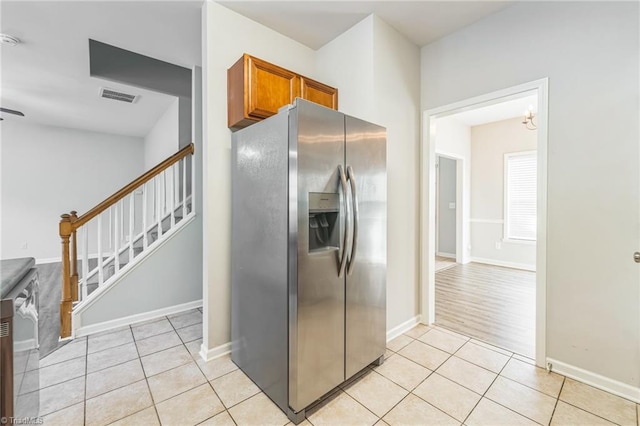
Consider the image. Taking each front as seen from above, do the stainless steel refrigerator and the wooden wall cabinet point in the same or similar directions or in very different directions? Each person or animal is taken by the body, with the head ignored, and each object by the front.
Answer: same or similar directions

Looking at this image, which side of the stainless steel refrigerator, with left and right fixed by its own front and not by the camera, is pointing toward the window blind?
left

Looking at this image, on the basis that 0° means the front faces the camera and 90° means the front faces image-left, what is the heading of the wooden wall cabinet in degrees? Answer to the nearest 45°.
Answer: approximately 315°

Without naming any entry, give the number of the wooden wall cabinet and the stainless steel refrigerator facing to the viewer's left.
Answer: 0

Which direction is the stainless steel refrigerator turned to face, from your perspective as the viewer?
facing the viewer and to the right of the viewer

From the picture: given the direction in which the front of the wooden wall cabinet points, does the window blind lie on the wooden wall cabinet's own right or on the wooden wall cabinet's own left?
on the wooden wall cabinet's own left

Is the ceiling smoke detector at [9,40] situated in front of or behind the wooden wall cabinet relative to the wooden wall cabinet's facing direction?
behind
